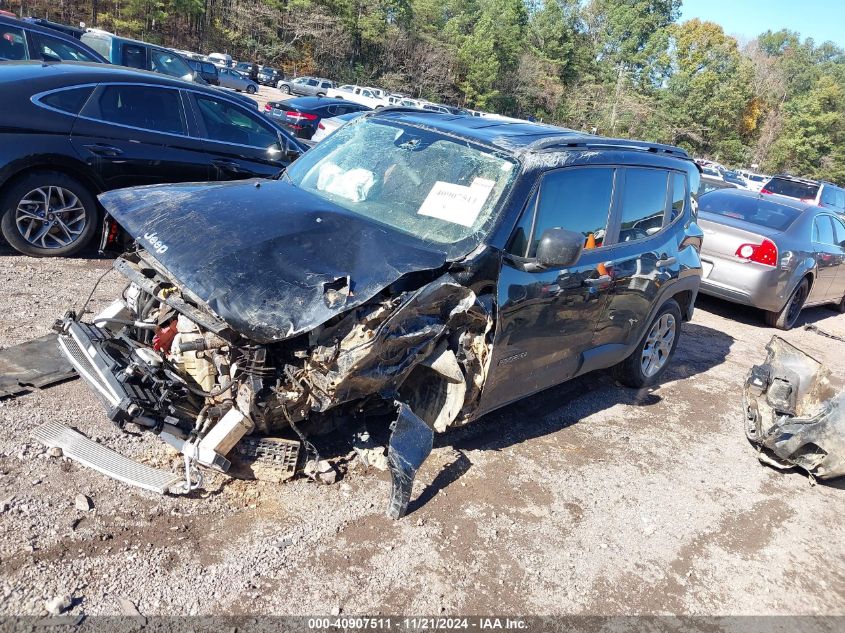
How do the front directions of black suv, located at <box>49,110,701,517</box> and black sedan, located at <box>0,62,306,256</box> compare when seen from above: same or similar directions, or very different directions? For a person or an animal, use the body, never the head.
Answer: very different directions

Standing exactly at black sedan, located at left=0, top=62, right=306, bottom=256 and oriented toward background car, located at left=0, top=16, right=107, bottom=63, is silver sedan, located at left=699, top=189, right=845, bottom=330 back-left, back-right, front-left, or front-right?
back-right

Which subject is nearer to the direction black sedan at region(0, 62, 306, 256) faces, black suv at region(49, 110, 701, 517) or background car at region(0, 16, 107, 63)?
the black suv

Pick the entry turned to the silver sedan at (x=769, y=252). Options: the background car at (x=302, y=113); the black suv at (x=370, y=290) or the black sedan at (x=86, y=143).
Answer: the black sedan at (x=86, y=143)

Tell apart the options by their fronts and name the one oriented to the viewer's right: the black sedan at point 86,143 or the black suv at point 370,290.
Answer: the black sedan at point 86,143

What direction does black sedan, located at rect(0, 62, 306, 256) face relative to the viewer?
to the viewer's right

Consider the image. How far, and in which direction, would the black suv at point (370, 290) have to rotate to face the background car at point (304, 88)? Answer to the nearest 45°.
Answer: approximately 135° to its right

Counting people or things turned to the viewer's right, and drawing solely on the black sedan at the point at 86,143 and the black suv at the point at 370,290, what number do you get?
1

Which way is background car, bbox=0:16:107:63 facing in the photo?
to the viewer's right

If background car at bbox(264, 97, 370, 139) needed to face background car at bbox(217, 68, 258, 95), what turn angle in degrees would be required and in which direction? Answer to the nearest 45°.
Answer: approximately 45° to its left

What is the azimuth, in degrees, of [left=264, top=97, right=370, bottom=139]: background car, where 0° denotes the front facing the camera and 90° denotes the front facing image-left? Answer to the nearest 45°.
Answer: approximately 225°

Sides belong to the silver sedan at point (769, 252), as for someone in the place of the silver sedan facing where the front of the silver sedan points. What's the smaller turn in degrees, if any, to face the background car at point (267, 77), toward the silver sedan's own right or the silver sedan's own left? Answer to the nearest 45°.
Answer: approximately 90° to the silver sedan's own left

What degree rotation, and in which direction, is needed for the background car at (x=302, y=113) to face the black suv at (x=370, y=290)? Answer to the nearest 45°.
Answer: approximately 135° to its right

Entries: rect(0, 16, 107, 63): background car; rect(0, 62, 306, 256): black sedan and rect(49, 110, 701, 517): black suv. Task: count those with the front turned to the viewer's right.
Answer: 2
